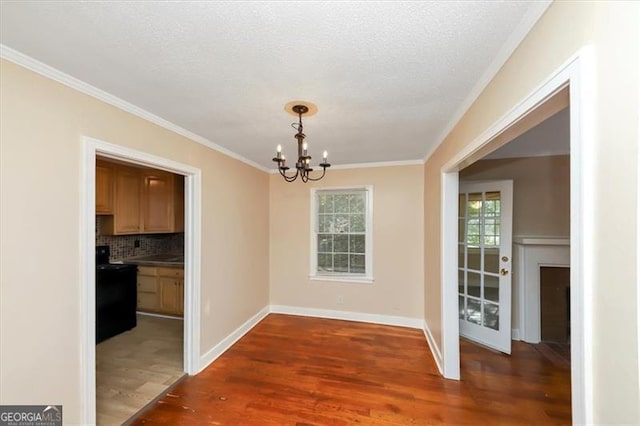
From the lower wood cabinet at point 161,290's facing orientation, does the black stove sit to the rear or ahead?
ahead

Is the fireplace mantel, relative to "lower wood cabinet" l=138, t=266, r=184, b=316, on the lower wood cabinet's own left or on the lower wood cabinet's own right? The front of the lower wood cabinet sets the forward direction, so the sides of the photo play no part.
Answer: on the lower wood cabinet's own left

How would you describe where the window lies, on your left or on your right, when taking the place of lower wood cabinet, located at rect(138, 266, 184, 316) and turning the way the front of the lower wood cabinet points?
on your left

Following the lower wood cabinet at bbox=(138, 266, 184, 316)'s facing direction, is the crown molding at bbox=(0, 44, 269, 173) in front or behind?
in front

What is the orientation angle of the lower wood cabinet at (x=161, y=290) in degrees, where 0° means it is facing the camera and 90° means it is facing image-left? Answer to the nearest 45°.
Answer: approximately 45°

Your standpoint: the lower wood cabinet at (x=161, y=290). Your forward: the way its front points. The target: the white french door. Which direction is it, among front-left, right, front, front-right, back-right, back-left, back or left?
left

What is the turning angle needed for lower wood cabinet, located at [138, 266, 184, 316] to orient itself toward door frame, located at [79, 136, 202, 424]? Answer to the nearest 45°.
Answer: approximately 45° to its left
